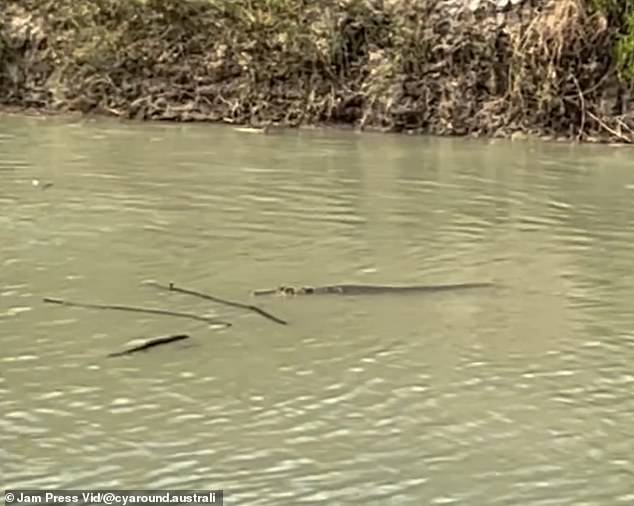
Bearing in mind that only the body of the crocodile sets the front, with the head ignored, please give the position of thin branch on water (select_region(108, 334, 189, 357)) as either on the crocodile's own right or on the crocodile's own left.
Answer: on the crocodile's own left

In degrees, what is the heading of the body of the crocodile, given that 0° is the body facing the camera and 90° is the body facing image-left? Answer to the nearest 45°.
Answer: approximately 90°

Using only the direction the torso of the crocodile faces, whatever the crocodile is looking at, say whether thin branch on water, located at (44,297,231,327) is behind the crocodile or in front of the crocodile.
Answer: in front

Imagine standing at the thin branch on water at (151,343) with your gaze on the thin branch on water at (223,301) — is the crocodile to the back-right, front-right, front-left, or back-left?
front-right
